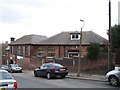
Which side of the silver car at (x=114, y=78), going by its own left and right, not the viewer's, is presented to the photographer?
left

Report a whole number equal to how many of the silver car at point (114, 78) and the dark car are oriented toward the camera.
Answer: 0

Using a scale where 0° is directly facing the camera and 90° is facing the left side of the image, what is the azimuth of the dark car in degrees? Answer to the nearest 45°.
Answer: approximately 135°

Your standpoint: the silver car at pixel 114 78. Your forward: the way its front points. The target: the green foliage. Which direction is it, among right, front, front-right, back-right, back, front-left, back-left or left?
right
